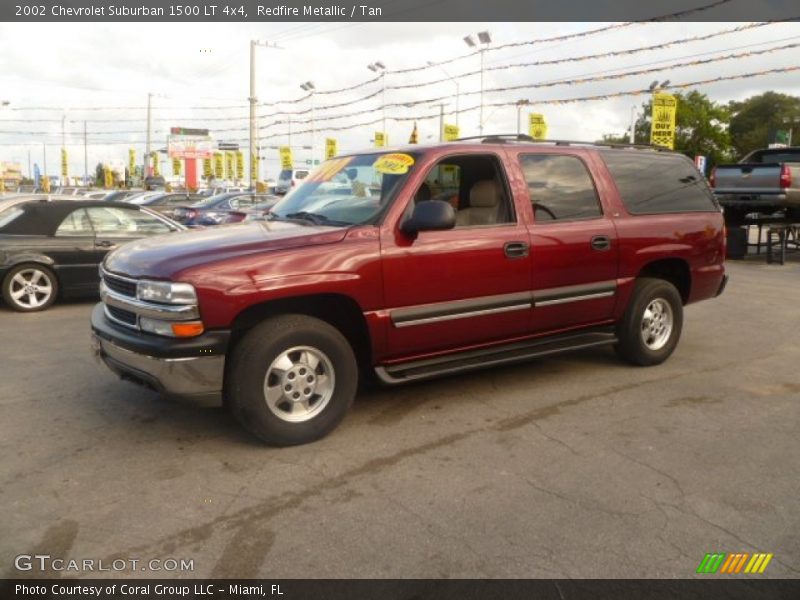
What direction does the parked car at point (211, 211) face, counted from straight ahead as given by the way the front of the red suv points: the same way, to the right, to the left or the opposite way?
the opposite way

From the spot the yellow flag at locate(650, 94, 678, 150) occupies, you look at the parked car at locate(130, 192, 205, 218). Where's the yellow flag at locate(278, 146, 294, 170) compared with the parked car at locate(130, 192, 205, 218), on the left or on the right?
right

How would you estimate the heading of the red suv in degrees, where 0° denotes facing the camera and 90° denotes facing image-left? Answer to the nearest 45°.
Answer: approximately 45°

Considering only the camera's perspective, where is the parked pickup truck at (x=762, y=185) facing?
facing away from the viewer and to the right of the viewer

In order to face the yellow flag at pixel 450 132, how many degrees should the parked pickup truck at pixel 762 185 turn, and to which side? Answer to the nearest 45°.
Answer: approximately 90° to its left

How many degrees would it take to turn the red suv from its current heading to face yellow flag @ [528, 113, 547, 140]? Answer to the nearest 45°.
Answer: approximately 135° to its right

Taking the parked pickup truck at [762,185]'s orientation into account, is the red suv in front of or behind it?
behind
